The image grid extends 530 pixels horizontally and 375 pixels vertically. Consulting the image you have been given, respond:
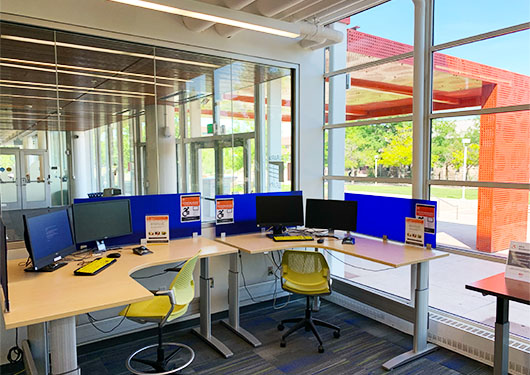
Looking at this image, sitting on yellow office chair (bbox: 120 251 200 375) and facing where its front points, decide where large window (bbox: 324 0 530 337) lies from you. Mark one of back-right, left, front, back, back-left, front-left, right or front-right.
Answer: back

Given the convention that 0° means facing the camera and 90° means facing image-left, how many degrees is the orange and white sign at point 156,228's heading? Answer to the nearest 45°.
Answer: approximately 0°

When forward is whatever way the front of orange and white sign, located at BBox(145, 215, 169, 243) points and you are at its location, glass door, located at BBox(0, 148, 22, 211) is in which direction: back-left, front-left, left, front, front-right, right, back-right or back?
right

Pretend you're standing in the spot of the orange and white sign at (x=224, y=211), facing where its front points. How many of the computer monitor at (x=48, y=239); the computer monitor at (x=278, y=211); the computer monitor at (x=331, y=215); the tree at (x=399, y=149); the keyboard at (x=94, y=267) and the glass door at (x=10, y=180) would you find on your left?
3

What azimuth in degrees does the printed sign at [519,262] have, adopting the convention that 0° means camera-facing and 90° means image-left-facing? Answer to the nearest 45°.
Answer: approximately 0°

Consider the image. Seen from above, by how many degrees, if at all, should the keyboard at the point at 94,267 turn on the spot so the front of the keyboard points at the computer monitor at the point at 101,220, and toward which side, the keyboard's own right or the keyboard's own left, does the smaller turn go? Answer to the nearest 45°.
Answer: approximately 135° to the keyboard's own left

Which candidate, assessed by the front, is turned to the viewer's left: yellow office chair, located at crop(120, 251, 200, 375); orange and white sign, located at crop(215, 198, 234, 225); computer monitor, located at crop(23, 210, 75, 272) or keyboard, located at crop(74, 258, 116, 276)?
the yellow office chair

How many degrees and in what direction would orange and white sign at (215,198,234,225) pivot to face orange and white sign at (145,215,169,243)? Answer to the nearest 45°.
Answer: approximately 45° to its right

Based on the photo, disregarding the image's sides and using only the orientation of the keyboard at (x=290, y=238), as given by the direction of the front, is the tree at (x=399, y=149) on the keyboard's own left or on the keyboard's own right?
on the keyboard's own left

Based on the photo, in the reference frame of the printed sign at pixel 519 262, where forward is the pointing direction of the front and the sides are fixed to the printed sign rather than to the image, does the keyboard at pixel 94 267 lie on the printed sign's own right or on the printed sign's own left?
on the printed sign's own right

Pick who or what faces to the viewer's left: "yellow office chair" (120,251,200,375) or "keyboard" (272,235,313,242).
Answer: the yellow office chair
